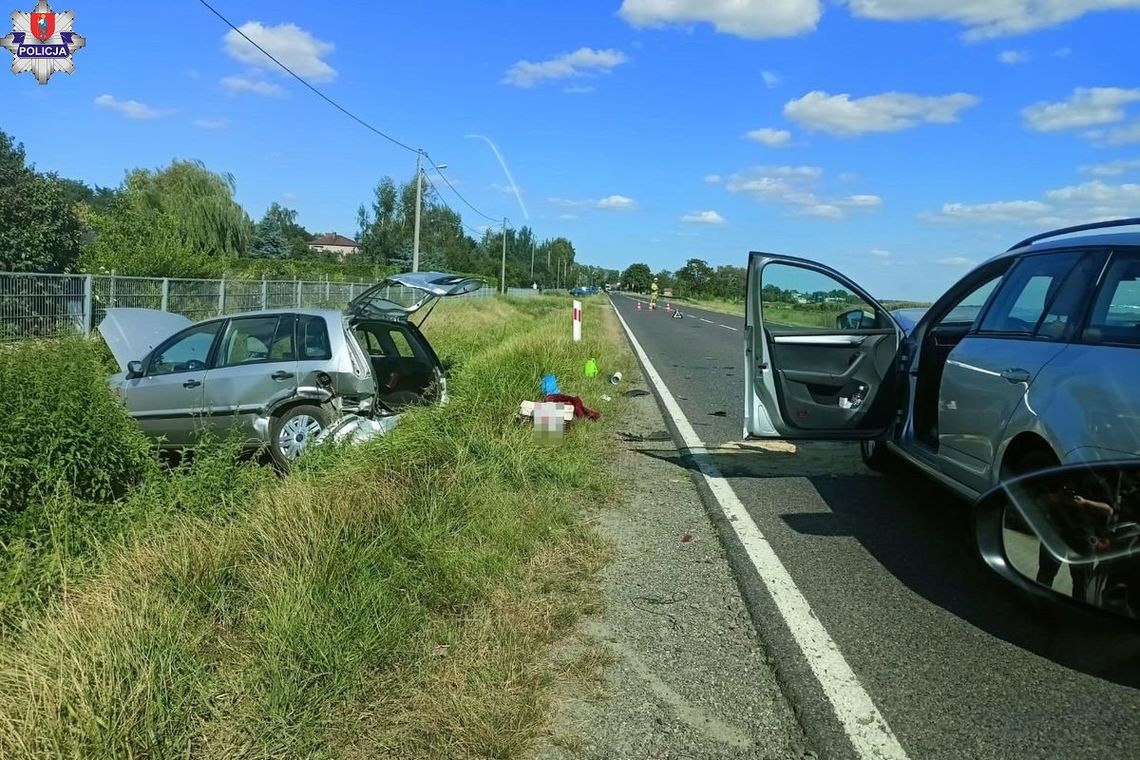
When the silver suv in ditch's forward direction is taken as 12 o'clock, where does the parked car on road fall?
The parked car on road is roughly at 6 o'clock from the silver suv in ditch.

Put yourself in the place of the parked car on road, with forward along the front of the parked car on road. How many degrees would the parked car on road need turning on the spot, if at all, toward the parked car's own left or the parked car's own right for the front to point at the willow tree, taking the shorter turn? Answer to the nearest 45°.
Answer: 0° — it already faces it

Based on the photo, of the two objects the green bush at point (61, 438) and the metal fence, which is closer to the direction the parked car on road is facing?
the metal fence

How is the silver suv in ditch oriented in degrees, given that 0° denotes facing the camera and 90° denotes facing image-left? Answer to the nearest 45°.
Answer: approximately 135°

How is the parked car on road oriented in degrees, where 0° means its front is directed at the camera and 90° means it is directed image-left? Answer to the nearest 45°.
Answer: approximately 135°

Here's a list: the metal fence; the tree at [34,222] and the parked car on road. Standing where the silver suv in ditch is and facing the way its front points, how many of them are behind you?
1

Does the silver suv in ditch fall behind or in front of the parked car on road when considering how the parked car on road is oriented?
in front

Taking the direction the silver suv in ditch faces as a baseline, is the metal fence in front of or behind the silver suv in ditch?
in front

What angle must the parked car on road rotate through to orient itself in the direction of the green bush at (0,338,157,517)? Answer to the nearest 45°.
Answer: approximately 45° to its left
